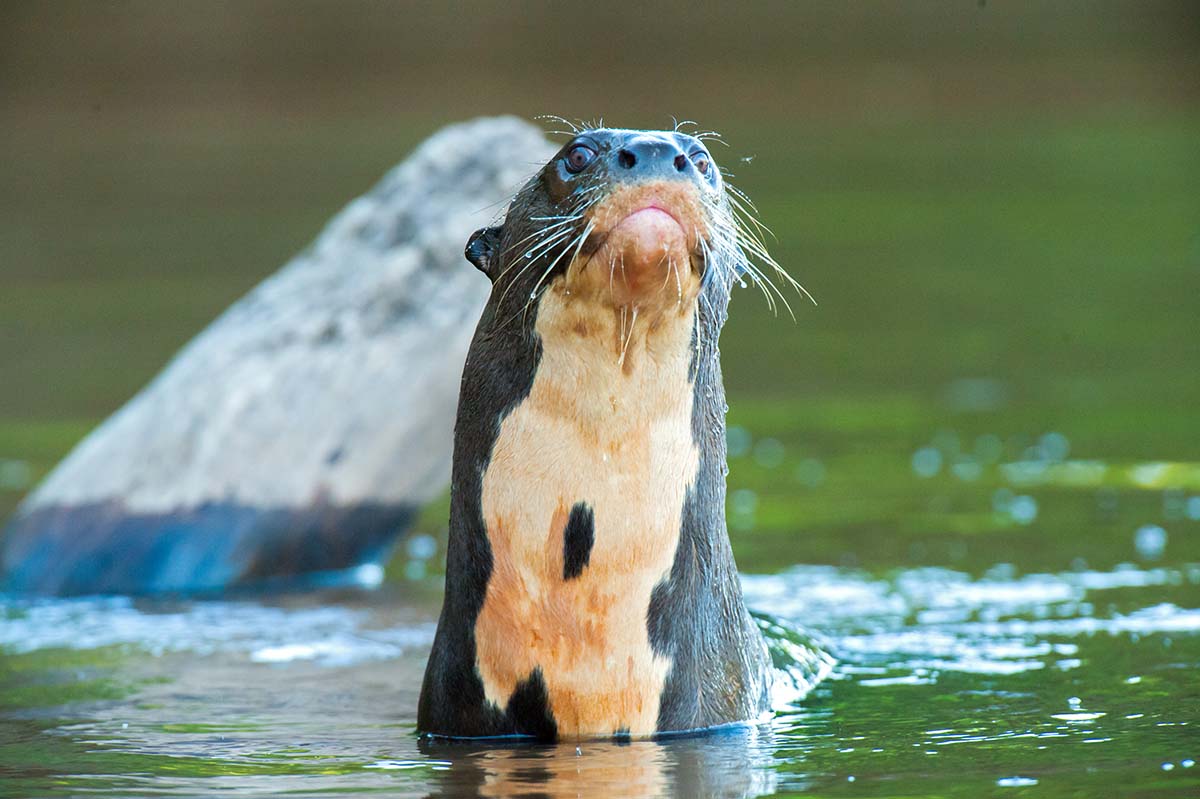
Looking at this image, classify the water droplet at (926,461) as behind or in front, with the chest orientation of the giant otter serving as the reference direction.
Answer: behind

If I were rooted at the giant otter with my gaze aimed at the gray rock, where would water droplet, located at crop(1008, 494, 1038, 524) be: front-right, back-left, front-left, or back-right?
front-right

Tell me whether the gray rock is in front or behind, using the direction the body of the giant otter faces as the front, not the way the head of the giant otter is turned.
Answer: behind

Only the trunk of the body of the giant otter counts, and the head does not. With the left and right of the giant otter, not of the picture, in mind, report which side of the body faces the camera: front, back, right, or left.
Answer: front

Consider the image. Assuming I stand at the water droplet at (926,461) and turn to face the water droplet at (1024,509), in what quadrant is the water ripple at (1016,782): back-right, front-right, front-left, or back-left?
front-right

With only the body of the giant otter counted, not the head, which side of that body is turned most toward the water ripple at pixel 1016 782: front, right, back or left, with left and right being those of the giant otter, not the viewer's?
left
